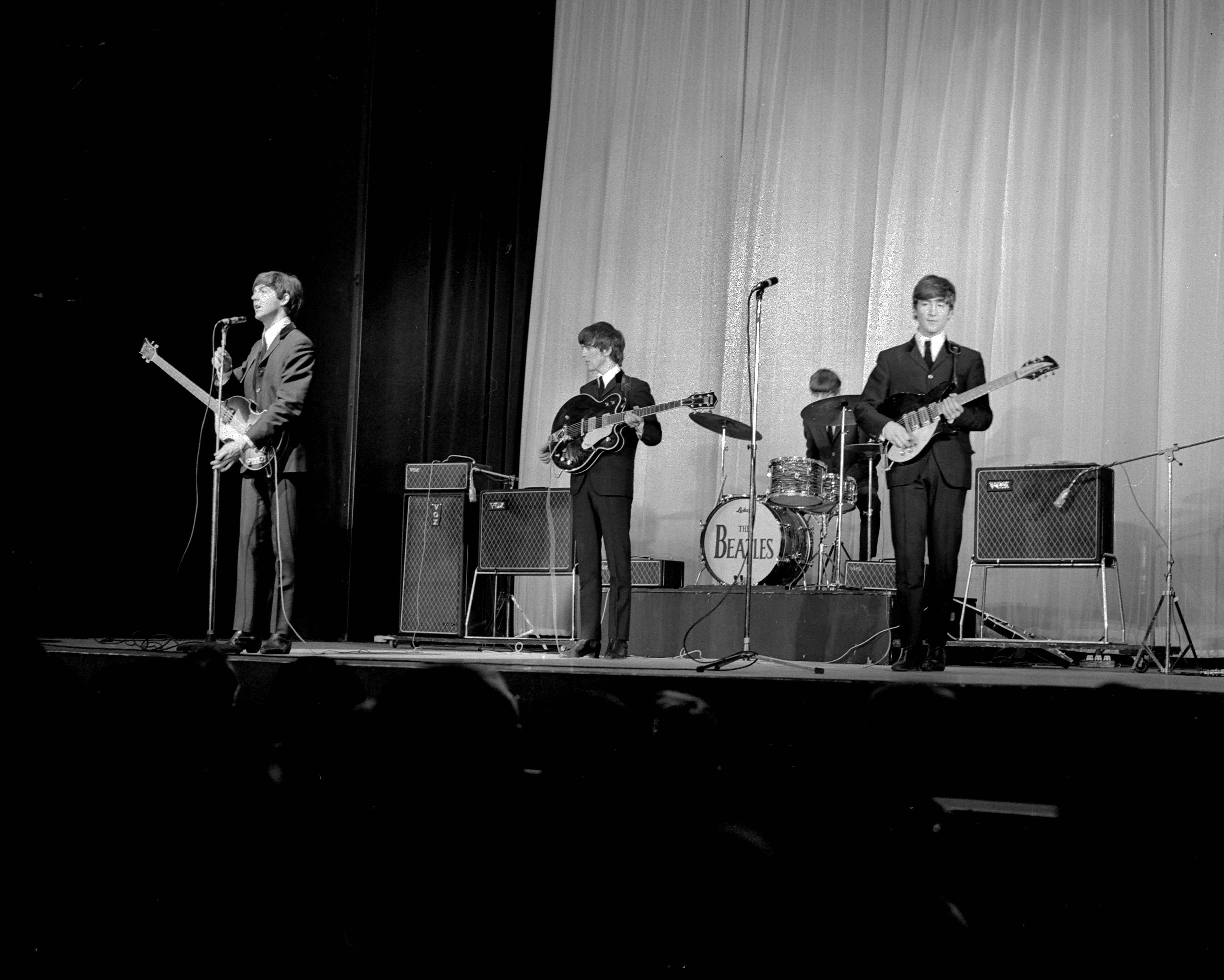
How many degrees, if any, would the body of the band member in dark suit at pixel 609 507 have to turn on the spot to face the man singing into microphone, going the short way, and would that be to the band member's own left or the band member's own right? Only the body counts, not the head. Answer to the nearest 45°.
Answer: approximately 45° to the band member's own right

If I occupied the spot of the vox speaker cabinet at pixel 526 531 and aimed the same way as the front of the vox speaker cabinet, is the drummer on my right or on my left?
on my left

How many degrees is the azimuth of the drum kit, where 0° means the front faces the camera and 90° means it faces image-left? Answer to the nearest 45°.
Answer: approximately 45°

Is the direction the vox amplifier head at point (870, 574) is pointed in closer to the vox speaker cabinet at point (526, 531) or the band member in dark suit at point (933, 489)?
the band member in dark suit

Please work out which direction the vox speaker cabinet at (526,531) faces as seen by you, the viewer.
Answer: facing the viewer

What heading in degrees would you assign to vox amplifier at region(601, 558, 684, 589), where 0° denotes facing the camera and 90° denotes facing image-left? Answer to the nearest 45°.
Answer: approximately 45°

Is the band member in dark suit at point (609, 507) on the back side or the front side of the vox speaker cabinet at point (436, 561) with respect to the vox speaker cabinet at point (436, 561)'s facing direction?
on the front side

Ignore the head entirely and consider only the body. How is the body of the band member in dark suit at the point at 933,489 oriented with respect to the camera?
toward the camera

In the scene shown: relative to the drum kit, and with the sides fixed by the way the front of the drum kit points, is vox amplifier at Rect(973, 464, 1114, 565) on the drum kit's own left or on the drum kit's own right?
on the drum kit's own left

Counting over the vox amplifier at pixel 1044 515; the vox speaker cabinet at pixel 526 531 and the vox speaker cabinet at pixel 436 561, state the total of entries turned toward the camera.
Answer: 3

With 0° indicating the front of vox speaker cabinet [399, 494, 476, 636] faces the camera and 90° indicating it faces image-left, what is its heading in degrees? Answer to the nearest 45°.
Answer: approximately 0°

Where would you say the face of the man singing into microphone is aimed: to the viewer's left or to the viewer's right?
to the viewer's left
